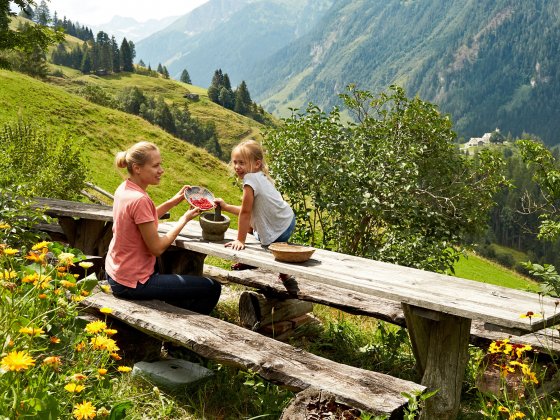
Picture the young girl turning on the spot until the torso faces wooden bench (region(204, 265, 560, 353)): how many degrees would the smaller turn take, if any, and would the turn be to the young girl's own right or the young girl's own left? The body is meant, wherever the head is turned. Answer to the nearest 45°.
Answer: approximately 180°

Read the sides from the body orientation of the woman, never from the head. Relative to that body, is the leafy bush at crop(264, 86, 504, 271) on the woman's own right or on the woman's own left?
on the woman's own left

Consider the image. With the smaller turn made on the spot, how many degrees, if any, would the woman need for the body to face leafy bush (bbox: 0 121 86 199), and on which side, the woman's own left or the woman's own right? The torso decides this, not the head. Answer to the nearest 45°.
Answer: approximately 90° to the woman's own left

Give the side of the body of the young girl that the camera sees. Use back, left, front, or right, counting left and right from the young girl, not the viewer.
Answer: left

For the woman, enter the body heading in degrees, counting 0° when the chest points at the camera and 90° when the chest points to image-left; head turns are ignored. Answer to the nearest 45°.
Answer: approximately 270°

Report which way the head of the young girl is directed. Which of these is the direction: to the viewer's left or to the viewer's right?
to the viewer's left

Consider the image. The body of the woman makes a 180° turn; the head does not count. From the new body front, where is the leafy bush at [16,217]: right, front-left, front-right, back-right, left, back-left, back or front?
front-right

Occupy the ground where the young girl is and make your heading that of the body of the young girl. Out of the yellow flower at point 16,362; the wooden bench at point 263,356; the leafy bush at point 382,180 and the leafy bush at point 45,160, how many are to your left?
2

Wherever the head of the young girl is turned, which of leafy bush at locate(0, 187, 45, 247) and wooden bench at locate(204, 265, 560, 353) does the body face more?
the leafy bush

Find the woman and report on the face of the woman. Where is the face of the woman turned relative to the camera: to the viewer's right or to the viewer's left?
to the viewer's right

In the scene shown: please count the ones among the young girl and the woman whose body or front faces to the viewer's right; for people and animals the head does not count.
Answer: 1
